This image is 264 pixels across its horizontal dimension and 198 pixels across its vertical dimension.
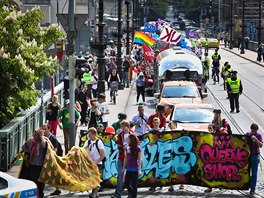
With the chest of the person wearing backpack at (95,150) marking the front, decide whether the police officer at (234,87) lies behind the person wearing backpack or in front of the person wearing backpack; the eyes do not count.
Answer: behind

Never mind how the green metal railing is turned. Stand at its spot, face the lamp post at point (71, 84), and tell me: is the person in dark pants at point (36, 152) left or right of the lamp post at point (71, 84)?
right

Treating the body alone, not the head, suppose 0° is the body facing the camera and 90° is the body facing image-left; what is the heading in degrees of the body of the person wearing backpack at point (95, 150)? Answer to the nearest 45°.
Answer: approximately 45°

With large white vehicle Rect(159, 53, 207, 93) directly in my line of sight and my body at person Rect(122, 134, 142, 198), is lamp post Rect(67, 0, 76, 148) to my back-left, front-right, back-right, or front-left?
front-left

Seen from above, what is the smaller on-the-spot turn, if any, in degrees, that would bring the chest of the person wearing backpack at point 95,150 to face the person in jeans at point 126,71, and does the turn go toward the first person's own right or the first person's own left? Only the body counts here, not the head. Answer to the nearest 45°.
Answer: approximately 135° to the first person's own right

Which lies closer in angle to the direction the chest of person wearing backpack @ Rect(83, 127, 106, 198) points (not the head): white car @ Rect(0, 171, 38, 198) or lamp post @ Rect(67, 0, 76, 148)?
the white car

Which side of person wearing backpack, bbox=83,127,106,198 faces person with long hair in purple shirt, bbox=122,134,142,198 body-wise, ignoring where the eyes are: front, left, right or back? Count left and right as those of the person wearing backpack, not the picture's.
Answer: left

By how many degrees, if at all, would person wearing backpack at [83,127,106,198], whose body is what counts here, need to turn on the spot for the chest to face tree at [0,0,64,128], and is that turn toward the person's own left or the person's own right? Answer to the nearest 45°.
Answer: approximately 135° to the person's own right

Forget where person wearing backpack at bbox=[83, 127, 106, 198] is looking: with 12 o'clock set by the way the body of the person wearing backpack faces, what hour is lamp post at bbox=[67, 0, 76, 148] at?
The lamp post is roughly at 4 o'clock from the person wearing backpack.

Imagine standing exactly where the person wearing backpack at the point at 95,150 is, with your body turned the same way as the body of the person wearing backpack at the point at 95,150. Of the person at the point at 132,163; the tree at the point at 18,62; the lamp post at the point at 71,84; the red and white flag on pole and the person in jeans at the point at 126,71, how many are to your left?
1

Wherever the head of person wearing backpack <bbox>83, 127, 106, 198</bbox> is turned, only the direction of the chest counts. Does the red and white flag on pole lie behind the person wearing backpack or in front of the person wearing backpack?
behind
